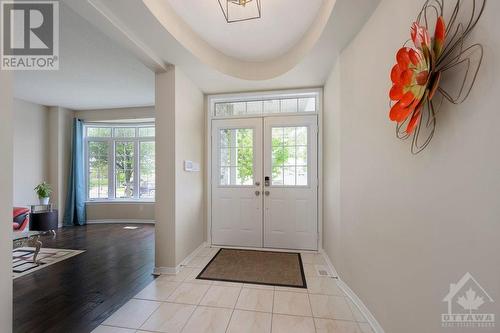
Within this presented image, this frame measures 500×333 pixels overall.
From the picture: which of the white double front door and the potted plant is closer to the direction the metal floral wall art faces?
the potted plant

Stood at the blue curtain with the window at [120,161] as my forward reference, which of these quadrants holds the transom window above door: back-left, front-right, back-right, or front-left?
front-right

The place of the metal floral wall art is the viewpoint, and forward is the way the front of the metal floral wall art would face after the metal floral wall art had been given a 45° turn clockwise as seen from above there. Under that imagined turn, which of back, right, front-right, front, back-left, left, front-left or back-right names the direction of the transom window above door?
front-right

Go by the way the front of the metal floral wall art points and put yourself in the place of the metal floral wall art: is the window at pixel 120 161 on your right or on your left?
on your right

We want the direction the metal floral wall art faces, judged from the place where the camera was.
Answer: facing the viewer and to the left of the viewer

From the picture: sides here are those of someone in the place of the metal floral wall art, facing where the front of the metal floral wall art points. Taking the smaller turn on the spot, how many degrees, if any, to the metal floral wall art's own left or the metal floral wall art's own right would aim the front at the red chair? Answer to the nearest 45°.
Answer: approximately 45° to the metal floral wall art's own right

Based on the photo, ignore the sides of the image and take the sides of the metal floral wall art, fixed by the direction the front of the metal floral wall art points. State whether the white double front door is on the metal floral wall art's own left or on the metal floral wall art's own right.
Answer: on the metal floral wall art's own right

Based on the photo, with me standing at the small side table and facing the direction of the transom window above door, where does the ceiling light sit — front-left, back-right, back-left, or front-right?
front-right

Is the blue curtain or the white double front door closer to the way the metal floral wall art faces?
the blue curtain

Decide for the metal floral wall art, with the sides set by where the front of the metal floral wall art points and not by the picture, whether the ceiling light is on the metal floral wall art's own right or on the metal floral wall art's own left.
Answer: on the metal floral wall art's own right

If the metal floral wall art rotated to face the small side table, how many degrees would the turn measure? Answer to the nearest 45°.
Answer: approximately 45° to its right
